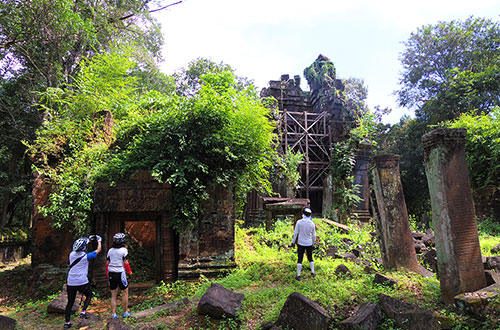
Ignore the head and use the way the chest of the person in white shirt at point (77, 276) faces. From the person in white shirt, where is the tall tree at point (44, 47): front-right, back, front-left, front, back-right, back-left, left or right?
front-left

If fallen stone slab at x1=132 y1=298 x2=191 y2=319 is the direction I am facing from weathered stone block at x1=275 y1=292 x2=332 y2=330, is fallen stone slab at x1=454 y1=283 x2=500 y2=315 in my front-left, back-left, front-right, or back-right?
back-right

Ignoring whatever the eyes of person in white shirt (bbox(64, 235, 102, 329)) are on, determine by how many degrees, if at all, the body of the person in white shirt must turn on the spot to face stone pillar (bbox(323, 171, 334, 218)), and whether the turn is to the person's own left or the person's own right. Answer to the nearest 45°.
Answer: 0° — they already face it

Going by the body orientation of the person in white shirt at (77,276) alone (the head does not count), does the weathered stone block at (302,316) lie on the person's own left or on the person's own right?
on the person's own right

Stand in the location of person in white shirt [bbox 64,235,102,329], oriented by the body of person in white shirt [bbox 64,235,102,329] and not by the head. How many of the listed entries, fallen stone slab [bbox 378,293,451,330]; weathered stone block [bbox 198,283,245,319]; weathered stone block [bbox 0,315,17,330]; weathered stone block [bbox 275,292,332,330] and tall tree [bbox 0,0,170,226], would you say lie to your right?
3

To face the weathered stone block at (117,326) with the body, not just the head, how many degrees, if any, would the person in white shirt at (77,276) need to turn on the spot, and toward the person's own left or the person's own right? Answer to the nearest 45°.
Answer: approximately 90° to the person's own right

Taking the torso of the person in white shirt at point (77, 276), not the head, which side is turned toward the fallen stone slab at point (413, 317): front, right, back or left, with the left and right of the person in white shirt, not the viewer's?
right

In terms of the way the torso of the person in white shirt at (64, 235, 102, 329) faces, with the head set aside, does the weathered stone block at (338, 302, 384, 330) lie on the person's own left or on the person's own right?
on the person's own right

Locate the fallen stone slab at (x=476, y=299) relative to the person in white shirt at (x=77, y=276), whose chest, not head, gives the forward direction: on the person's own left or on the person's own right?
on the person's own right

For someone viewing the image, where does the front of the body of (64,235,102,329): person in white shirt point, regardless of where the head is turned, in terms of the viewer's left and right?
facing away from the viewer and to the right of the viewer

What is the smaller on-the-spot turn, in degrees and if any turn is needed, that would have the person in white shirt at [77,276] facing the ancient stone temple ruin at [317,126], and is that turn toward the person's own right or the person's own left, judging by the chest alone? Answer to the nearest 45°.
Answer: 0° — they already face it

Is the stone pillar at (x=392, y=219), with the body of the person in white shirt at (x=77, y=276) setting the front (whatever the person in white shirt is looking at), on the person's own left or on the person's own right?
on the person's own right

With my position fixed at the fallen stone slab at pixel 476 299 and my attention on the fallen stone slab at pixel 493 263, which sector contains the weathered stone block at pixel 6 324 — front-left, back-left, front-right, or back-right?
back-left
